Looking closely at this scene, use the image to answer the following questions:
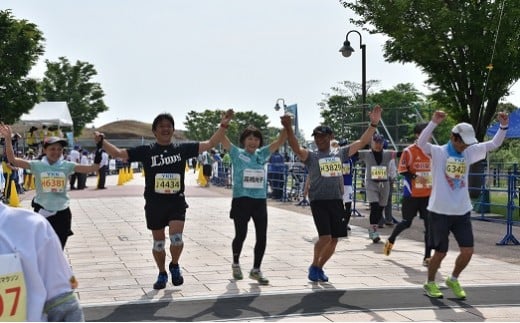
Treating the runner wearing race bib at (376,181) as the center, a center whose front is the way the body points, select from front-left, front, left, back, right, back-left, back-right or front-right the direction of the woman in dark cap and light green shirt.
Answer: front-right

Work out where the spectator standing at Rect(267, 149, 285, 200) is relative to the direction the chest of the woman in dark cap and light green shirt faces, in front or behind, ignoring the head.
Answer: behind

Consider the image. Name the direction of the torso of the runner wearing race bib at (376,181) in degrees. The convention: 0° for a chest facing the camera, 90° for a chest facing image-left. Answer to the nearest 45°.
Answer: approximately 0°

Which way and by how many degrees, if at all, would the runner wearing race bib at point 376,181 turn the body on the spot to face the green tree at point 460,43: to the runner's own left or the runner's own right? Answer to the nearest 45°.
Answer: approximately 180°

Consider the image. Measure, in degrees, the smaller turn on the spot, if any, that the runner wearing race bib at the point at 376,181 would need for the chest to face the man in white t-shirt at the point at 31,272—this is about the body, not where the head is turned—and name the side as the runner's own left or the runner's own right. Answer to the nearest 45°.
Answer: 0° — they already face them

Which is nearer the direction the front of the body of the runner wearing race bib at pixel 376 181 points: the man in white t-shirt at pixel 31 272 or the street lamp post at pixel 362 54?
the man in white t-shirt

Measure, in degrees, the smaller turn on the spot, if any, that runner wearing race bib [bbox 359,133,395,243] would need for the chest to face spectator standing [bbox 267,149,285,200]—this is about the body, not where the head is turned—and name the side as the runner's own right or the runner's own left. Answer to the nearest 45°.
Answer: approximately 180°

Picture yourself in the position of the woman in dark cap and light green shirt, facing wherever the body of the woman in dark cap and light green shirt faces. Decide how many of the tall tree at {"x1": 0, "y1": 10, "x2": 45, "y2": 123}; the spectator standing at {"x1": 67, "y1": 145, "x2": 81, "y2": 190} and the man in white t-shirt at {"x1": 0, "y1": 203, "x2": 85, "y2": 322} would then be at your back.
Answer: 2

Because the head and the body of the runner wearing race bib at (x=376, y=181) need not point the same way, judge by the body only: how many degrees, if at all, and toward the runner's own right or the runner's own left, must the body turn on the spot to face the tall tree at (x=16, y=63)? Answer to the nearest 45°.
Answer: approximately 135° to the runner's own right

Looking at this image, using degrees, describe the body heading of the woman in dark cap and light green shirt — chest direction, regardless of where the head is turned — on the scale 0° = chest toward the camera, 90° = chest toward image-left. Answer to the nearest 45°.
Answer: approximately 0°

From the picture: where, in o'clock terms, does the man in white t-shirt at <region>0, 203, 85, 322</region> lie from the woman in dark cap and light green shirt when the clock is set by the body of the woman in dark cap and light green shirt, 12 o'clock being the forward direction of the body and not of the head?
The man in white t-shirt is roughly at 12 o'clock from the woman in dark cap and light green shirt.

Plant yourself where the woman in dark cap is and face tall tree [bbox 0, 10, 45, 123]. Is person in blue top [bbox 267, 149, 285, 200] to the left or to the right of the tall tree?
right

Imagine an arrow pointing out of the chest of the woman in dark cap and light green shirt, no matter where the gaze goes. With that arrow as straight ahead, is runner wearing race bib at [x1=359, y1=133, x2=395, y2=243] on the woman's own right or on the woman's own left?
on the woman's own left
